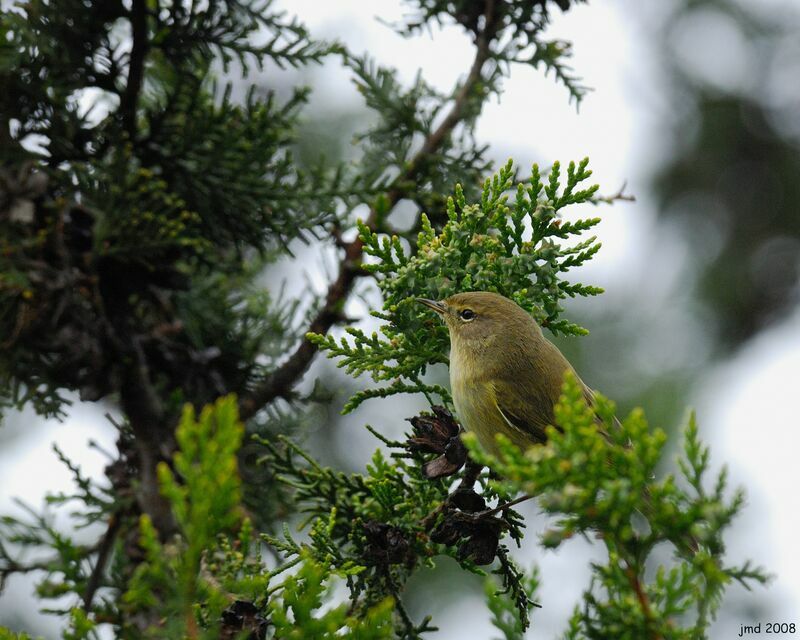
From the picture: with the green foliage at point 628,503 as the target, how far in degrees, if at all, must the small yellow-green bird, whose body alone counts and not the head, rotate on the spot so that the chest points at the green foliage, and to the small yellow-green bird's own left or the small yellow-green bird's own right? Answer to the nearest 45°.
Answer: approximately 90° to the small yellow-green bird's own left

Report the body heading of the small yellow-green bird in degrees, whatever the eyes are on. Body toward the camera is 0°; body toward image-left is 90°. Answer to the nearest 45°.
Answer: approximately 90°
